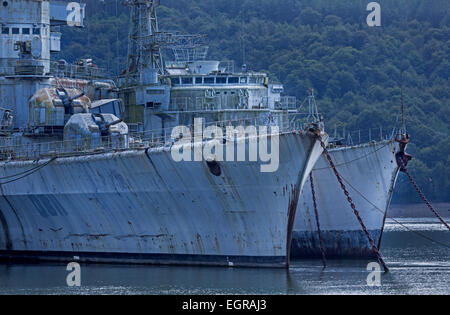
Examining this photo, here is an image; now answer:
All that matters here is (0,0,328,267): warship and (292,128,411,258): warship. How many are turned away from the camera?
0

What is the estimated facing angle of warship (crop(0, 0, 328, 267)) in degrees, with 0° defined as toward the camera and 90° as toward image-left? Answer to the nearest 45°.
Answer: approximately 315°

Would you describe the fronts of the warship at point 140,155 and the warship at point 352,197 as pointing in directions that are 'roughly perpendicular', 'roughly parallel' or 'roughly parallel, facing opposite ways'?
roughly parallel

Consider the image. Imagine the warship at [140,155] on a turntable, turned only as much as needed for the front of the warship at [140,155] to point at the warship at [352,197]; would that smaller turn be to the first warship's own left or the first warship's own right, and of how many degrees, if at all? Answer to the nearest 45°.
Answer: approximately 45° to the first warship's own left
